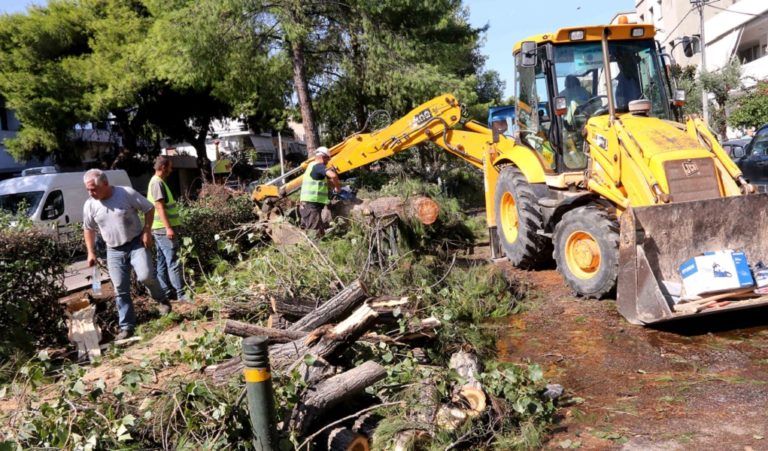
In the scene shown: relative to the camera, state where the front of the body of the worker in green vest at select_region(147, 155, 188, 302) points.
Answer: to the viewer's right

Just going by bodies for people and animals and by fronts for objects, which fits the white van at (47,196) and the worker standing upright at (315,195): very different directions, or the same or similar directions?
very different directions

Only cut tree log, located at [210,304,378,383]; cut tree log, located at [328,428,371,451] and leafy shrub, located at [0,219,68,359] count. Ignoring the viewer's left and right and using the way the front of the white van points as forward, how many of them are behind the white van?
0

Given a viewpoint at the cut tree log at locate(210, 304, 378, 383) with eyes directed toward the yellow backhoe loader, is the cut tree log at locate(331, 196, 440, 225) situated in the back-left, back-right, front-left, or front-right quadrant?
front-left

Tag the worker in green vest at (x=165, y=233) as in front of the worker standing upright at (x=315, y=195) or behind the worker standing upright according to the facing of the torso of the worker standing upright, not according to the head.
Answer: behind

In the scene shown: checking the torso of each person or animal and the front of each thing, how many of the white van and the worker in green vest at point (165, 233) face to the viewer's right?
1

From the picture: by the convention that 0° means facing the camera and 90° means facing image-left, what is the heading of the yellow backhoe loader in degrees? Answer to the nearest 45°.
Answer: approximately 315°

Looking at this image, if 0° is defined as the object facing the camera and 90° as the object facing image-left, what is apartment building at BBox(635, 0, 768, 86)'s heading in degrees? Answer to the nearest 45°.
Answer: approximately 45°
